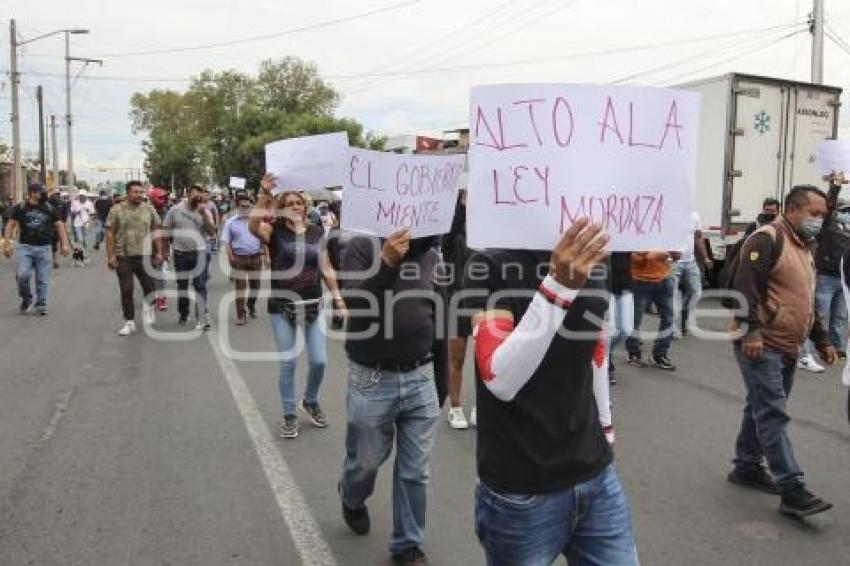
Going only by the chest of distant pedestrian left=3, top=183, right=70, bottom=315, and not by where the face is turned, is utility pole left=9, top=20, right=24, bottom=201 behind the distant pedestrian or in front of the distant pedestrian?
behind

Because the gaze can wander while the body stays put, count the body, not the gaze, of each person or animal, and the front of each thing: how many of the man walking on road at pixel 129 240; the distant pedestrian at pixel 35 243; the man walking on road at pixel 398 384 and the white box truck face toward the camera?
3

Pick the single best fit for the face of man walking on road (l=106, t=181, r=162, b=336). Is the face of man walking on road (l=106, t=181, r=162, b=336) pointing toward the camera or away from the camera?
toward the camera

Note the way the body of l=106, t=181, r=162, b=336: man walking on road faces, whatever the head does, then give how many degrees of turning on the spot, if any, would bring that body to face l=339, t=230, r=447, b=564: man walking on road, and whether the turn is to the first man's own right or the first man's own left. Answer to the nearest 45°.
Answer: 0° — they already face them

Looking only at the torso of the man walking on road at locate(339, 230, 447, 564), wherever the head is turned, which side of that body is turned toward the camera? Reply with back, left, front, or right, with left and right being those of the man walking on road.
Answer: front

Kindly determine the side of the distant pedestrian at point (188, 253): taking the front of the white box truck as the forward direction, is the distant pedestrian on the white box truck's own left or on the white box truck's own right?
on the white box truck's own left

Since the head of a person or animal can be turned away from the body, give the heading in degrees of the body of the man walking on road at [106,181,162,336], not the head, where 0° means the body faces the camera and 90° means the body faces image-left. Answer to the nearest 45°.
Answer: approximately 0°

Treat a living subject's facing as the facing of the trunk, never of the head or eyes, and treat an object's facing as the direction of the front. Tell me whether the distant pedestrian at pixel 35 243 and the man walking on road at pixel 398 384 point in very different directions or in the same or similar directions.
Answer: same or similar directions

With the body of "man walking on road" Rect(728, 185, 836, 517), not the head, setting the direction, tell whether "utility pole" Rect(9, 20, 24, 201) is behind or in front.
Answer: behind

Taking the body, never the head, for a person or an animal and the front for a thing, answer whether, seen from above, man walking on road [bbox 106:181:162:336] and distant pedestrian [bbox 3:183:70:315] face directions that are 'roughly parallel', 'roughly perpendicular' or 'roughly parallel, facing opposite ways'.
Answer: roughly parallel

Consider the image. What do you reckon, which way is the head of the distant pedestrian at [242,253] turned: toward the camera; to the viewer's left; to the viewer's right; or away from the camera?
toward the camera

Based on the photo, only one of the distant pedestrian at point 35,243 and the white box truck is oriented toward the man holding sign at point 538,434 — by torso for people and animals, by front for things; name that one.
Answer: the distant pedestrian

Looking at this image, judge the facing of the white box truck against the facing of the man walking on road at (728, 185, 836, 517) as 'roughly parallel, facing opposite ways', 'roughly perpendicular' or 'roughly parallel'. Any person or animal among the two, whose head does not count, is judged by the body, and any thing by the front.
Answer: roughly parallel, facing opposite ways

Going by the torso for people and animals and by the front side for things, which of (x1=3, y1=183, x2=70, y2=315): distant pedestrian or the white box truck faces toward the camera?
the distant pedestrian

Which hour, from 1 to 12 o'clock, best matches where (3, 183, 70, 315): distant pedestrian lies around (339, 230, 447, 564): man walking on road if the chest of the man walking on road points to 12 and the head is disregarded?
The distant pedestrian is roughly at 5 o'clock from the man walking on road.

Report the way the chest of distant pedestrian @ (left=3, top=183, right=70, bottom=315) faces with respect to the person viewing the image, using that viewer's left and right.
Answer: facing the viewer

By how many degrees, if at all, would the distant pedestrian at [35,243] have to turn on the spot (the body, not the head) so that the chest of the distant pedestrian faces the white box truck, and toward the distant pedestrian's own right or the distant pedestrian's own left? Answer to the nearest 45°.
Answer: approximately 90° to the distant pedestrian's own left

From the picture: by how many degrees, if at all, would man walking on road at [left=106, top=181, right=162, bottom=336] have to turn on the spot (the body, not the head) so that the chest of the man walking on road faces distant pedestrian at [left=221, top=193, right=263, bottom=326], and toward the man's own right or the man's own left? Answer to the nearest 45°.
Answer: approximately 90° to the man's own left

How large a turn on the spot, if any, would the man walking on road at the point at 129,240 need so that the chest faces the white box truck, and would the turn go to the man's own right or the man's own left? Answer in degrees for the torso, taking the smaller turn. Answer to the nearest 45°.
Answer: approximately 90° to the man's own left
